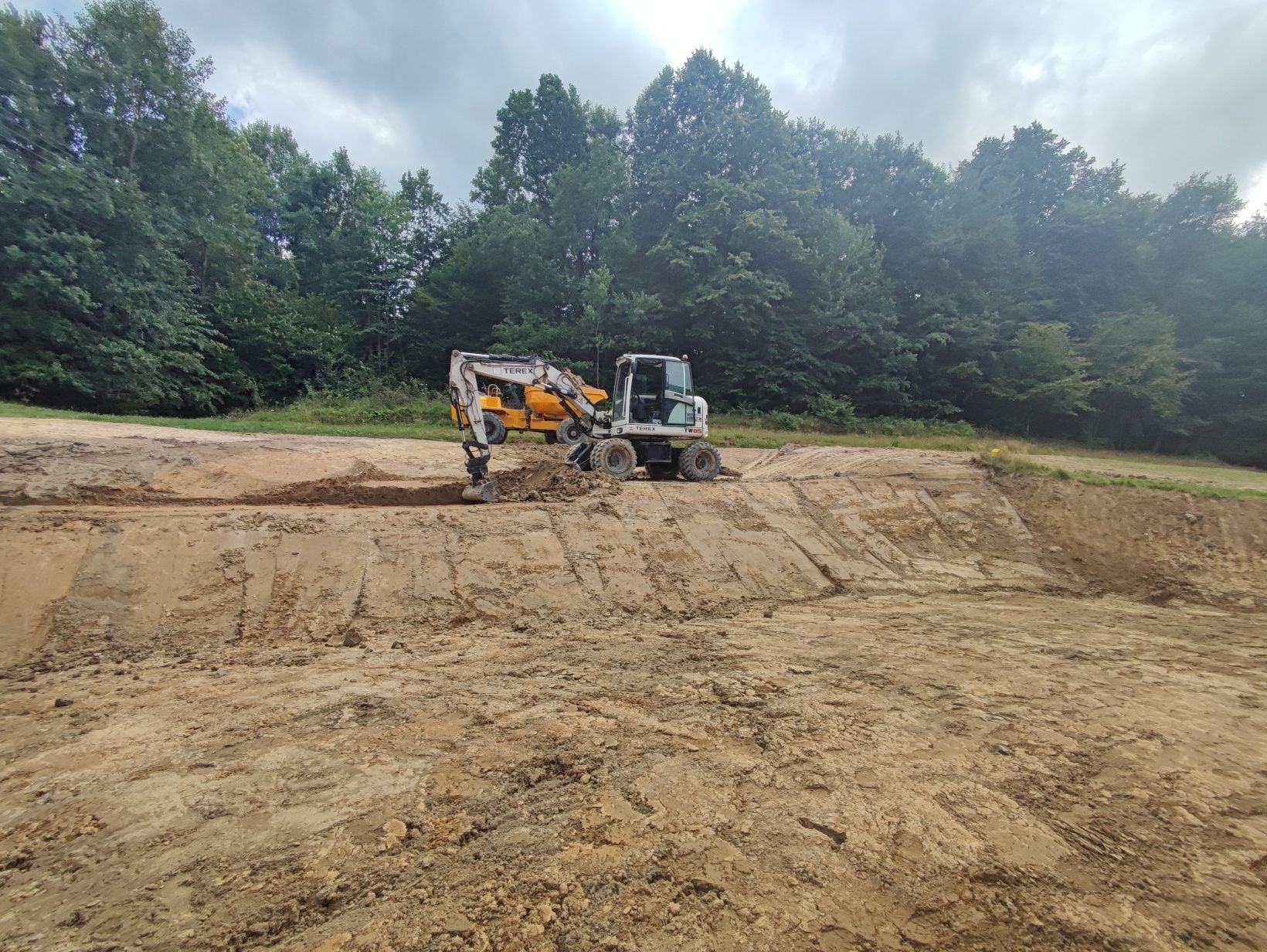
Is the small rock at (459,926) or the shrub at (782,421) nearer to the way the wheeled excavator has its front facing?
the small rock

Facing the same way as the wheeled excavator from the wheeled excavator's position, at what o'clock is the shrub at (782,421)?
The shrub is roughly at 4 o'clock from the wheeled excavator.

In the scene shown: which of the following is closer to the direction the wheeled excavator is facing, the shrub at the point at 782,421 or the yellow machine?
the yellow machine

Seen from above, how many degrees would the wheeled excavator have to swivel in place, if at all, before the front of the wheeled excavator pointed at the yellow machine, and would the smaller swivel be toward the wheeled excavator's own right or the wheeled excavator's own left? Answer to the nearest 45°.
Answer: approximately 45° to the wheeled excavator's own right

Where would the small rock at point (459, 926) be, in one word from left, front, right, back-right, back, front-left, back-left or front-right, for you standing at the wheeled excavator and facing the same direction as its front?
left

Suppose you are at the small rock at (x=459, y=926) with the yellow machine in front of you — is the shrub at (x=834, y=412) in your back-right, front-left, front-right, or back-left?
front-right

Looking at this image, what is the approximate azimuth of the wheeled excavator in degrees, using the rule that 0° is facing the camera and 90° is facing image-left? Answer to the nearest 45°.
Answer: approximately 90°

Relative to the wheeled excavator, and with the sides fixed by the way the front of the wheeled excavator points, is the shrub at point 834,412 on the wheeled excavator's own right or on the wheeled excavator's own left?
on the wheeled excavator's own right

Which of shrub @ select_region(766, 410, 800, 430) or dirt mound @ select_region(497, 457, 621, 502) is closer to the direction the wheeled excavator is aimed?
the dirt mound
